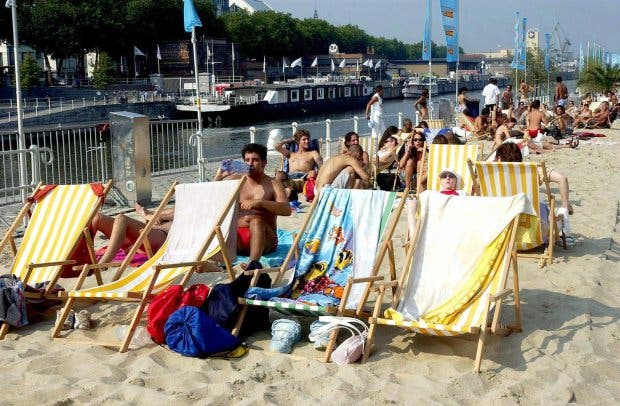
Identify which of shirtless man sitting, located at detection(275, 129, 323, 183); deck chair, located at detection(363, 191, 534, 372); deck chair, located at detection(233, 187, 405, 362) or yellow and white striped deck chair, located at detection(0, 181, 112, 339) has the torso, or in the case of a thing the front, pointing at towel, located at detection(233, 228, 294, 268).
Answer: the shirtless man sitting

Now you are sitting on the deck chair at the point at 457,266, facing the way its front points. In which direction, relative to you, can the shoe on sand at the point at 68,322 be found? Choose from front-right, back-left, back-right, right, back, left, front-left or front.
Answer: front-right

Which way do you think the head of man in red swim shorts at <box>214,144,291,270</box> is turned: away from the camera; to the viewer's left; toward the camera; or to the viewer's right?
toward the camera

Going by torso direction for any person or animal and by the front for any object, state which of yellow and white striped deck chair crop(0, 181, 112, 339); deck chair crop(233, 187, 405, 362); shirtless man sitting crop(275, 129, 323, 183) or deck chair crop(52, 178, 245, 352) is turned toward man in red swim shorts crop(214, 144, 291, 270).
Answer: the shirtless man sitting

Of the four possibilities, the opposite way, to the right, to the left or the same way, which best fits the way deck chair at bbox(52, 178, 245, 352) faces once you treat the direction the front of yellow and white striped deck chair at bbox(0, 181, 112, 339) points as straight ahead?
the same way

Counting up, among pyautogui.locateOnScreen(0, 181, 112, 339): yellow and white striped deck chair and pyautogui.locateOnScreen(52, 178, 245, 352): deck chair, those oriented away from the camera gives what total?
0

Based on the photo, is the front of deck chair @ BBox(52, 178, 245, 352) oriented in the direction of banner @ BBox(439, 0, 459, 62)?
no

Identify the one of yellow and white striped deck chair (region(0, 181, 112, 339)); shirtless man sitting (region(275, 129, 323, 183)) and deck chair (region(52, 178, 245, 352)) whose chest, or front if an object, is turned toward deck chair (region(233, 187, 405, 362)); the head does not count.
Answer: the shirtless man sitting

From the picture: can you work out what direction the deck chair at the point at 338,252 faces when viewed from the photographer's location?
facing the viewer and to the left of the viewer

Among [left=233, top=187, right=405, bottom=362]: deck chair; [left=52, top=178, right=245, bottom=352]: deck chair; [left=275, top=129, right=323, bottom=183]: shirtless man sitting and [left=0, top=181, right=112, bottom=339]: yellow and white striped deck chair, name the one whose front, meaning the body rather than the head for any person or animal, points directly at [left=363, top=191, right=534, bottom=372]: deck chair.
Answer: the shirtless man sitting

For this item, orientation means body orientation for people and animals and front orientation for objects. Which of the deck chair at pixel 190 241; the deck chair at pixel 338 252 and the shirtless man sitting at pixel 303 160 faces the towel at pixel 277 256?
the shirtless man sitting

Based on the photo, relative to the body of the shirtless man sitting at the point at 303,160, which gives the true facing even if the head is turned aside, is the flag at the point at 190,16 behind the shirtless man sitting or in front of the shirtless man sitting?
behind

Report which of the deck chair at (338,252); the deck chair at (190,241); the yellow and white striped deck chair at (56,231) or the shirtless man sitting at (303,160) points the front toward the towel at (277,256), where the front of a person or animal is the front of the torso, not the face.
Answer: the shirtless man sitting

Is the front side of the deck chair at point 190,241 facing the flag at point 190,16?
no

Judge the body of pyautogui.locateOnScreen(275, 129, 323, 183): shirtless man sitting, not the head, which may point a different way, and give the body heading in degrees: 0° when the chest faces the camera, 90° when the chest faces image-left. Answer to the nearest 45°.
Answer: approximately 0°

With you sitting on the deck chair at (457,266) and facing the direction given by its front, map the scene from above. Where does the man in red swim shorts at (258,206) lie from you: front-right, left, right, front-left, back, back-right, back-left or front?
right

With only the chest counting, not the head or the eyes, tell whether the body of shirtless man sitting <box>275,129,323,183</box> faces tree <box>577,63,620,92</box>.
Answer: no
